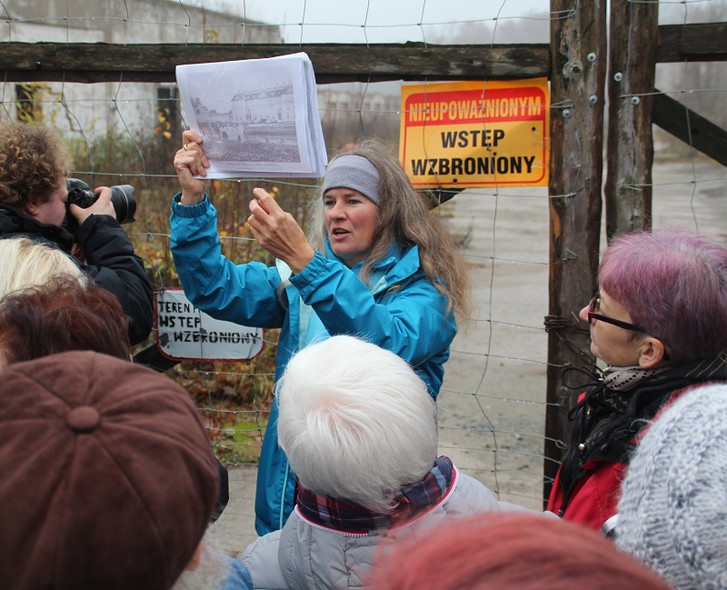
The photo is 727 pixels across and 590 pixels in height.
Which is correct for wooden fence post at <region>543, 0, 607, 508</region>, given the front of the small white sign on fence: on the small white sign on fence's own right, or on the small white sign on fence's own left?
on the small white sign on fence's own left

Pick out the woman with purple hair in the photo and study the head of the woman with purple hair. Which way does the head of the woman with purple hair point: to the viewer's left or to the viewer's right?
to the viewer's left

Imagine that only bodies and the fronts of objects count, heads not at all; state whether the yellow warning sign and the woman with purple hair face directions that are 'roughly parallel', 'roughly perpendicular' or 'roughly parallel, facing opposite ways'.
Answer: roughly perpendicular

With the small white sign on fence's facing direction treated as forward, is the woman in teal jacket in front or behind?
in front

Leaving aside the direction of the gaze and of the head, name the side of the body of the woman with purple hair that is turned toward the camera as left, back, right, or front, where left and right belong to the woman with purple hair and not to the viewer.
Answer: left

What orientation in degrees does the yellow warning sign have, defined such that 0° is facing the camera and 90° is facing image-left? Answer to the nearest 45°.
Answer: approximately 0°

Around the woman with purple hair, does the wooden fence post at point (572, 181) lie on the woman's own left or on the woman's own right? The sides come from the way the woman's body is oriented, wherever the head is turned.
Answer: on the woman's own right

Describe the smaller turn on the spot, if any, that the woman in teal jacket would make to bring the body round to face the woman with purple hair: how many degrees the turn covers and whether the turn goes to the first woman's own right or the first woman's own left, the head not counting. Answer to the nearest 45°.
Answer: approximately 90° to the first woman's own left

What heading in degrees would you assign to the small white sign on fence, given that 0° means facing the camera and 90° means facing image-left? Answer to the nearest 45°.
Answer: approximately 0°

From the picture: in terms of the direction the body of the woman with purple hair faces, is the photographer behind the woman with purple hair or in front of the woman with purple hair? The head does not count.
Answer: in front

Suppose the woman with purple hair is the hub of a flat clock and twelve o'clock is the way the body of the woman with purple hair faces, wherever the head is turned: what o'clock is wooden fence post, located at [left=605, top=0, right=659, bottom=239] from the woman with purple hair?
The wooden fence post is roughly at 3 o'clock from the woman with purple hair.

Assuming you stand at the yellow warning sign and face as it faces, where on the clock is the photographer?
The photographer is roughly at 2 o'clock from the yellow warning sign.
